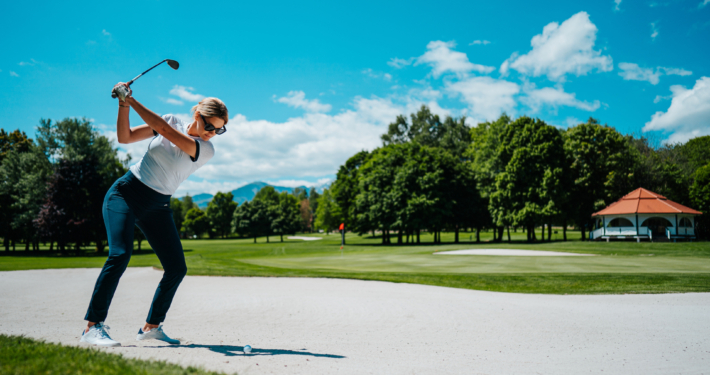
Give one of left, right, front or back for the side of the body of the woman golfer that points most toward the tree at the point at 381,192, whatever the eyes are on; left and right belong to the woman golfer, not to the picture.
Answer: left

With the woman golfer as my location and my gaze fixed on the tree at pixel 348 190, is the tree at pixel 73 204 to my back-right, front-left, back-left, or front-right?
front-left

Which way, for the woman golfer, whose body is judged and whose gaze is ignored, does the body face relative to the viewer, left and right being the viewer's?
facing the viewer and to the right of the viewer

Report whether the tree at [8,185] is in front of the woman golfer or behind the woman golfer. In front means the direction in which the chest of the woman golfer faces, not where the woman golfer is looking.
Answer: behind

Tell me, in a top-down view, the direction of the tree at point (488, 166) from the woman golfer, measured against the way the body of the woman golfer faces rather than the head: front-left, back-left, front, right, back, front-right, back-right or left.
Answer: left

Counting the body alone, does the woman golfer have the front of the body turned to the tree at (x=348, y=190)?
no

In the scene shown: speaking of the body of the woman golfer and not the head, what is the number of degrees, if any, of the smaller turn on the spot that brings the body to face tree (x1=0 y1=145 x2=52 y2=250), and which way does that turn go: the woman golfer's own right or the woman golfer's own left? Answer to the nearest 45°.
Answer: approximately 135° to the woman golfer's own left

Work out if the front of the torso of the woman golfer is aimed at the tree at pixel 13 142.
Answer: no

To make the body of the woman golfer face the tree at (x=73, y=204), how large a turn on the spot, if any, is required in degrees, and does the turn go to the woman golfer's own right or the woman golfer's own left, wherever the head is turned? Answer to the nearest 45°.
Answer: approximately 135° to the woman golfer's own left

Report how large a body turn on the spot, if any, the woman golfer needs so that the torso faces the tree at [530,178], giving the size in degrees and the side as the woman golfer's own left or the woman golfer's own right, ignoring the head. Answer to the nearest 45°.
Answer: approximately 90° to the woman golfer's own left

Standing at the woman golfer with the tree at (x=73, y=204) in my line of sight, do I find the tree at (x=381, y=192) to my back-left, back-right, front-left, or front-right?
front-right
